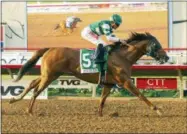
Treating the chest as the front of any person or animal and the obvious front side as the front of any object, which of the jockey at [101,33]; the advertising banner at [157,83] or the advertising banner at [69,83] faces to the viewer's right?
the jockey

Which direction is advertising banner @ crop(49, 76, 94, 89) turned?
toward the camera

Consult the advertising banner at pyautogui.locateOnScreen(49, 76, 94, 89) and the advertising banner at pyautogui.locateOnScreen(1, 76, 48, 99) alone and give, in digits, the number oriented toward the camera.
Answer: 2

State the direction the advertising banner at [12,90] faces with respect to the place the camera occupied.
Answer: facing the viewer

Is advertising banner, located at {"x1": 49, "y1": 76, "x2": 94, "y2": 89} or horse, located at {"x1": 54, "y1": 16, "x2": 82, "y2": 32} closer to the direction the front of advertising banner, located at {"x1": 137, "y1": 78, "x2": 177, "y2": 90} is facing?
the advertising banner

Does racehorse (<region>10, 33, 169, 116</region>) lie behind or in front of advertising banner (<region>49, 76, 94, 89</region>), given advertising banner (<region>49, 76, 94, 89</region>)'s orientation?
in front

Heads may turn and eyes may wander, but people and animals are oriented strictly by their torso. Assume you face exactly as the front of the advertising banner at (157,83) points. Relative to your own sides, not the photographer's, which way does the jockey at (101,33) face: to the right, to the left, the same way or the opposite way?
to the left

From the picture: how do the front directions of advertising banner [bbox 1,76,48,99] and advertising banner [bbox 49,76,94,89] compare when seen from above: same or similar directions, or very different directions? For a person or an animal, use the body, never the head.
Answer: same or similar directions

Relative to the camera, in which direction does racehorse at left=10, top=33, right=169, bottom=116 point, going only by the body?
to the viewer's right
